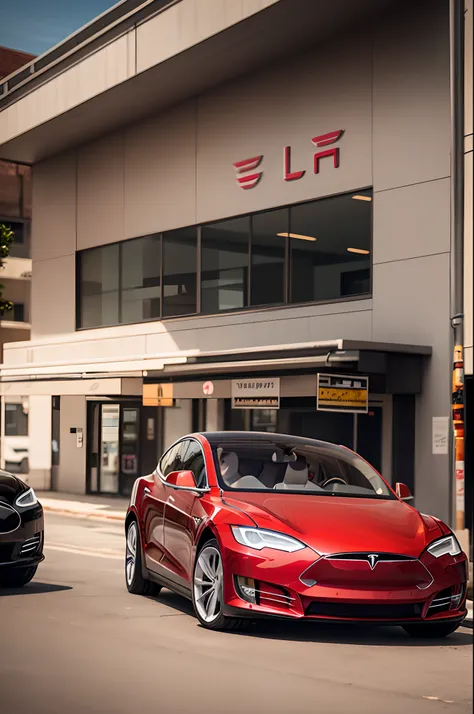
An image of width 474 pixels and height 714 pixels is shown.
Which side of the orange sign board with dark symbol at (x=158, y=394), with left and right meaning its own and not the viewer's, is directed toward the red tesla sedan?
front

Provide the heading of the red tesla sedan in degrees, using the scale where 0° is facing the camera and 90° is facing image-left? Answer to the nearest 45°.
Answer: approximately 315°

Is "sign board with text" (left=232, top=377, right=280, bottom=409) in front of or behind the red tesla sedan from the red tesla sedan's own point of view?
behind

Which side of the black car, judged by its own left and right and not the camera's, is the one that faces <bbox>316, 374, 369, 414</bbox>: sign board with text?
left

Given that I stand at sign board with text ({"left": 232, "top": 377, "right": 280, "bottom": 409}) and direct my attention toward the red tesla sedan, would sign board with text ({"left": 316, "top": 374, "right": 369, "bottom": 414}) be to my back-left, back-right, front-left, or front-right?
front-left

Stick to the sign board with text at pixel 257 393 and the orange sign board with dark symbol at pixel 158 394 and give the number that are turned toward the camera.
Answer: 2

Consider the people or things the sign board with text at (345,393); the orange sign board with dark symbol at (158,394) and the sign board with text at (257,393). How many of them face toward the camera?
3

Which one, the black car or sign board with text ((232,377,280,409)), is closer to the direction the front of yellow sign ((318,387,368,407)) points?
the black car

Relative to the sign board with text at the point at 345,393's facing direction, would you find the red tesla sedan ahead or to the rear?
ahead

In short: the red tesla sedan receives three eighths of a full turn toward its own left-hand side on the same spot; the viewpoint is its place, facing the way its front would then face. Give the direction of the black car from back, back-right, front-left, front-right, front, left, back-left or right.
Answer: front-left

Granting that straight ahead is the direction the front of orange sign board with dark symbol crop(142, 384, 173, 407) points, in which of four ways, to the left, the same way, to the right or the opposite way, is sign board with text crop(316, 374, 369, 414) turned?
the same way

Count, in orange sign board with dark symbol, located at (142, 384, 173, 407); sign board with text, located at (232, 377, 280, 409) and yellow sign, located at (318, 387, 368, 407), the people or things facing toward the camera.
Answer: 3

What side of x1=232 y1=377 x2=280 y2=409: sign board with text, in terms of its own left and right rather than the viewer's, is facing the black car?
front

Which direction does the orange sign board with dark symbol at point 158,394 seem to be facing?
toward the camera

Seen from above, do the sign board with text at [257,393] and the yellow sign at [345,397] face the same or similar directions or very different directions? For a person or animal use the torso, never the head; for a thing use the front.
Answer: same or similar directions

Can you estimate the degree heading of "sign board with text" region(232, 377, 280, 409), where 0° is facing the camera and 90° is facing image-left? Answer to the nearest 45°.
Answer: approximately 0°

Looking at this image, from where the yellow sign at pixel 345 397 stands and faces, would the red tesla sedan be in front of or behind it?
in front

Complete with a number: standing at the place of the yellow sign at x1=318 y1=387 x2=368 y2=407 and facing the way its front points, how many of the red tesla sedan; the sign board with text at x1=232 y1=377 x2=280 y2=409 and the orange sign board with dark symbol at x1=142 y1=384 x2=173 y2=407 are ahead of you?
1

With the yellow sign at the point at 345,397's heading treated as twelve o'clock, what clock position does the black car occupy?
The black car is roughly at 1 o'clock from the yellow sign.
